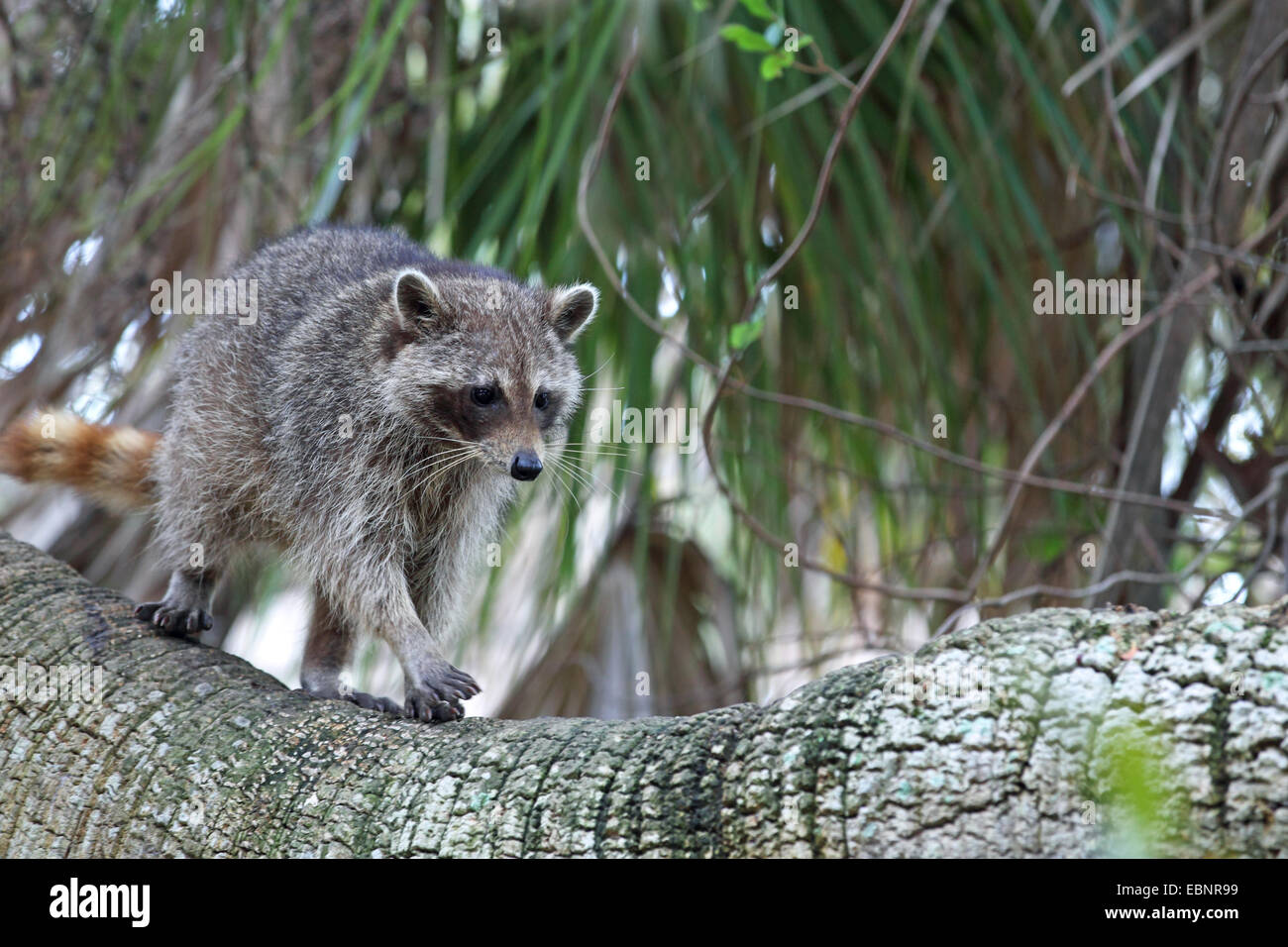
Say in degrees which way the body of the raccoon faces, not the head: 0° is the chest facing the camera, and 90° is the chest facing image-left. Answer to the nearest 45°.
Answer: approximately 315°
